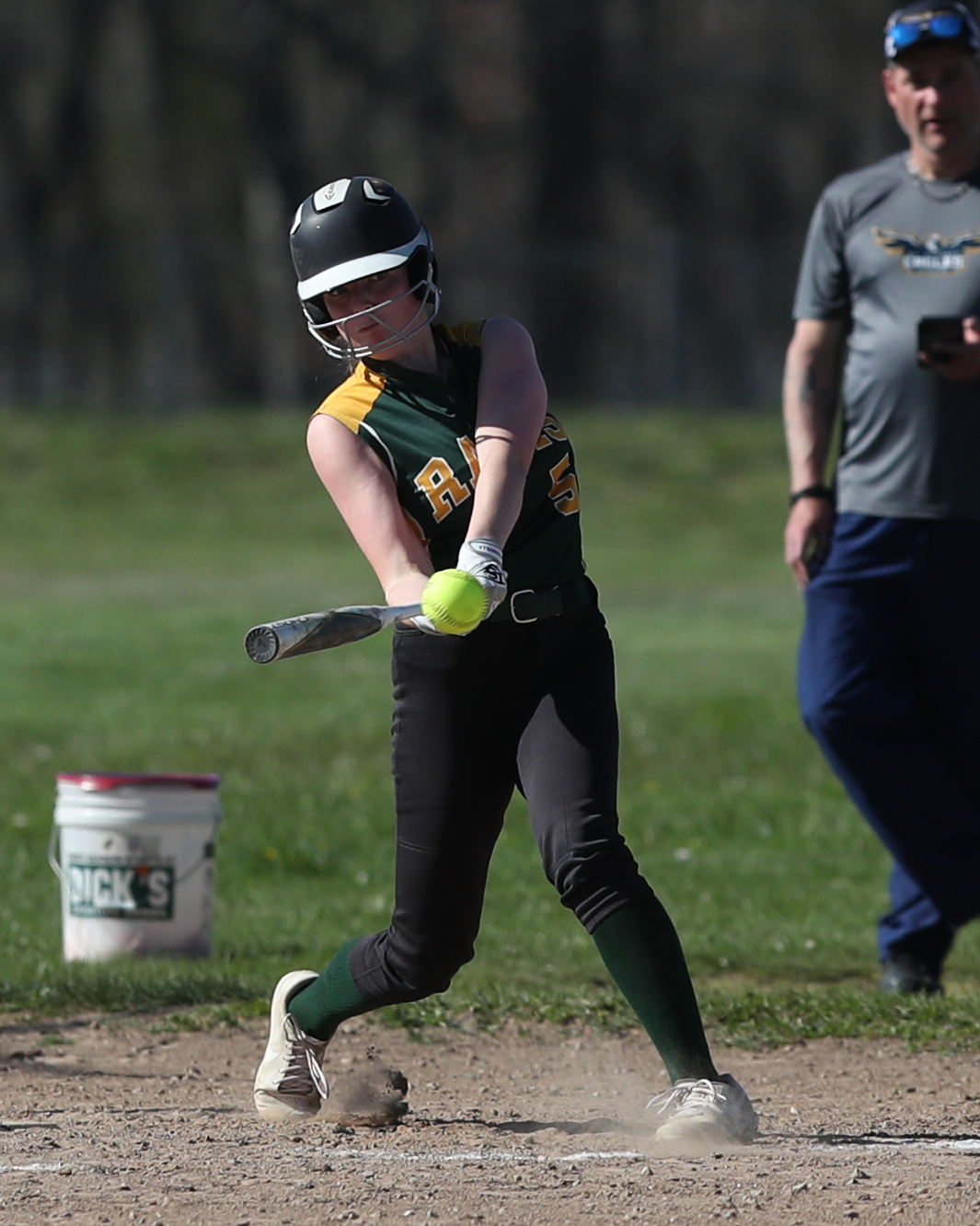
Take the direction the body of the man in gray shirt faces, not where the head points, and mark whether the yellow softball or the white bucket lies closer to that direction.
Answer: the yellow softball

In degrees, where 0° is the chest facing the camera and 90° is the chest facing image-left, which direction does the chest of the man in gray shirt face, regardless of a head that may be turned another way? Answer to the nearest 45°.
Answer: approximately 0°

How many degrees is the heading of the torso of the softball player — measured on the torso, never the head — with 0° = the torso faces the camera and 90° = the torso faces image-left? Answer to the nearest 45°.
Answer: approximately 0°

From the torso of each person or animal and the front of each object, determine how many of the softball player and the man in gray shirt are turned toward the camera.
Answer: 2

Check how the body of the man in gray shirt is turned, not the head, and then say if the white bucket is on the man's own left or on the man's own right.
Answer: on the man's own right

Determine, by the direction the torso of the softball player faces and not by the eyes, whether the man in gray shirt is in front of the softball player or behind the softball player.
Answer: behind
